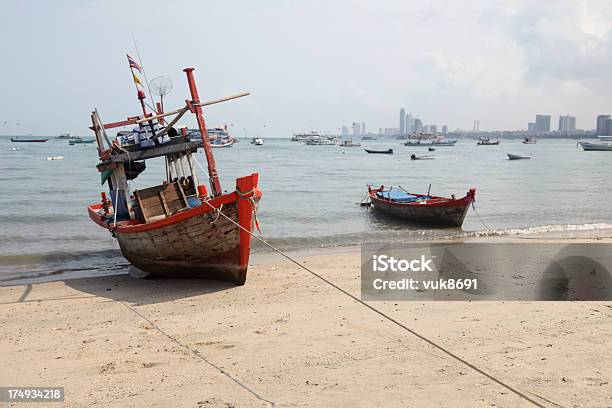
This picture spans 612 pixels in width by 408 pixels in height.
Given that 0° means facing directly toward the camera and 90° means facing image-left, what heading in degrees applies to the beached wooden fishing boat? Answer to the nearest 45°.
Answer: approximately 315°

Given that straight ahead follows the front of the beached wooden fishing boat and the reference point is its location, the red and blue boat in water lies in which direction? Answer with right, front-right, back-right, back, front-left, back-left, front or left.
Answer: left

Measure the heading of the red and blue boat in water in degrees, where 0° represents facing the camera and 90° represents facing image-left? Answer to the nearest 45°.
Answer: approximately 315°

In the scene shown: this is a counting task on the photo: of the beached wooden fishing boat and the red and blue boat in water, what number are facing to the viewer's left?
0

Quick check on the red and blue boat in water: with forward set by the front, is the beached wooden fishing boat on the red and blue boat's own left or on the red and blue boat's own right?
on the red and blue boat's own right
